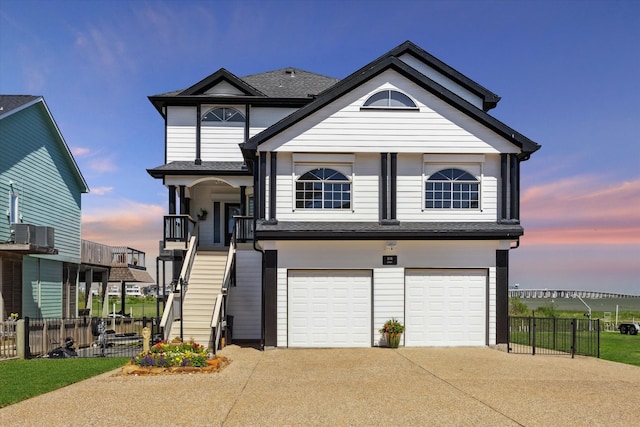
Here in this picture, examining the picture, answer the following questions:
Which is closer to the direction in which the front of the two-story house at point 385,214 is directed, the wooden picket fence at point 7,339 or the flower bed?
the flower bed

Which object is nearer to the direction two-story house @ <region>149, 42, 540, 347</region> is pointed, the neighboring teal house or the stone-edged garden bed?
the stone-edged garden bed

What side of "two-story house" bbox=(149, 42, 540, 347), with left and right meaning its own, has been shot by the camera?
front

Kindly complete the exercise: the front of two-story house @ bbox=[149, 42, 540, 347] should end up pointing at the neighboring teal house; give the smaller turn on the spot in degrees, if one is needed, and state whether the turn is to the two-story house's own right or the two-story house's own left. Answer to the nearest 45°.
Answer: approximately 135° to the two-story house's own right

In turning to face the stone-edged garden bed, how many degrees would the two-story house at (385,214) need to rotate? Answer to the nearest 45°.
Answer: approximately 45° to its right

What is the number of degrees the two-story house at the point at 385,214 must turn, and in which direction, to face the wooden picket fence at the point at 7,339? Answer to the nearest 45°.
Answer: approximately 90° to its right

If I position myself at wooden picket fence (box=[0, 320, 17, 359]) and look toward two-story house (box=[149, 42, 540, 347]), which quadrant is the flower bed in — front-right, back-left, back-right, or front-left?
front-right

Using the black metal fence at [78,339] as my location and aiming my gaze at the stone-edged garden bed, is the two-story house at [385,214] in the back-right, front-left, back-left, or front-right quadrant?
front-left

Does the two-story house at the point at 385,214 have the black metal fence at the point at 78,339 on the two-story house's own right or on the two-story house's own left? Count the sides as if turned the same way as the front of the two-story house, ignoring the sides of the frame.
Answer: on the two-story house's own right

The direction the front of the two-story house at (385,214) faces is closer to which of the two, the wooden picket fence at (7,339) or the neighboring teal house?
the wooden picket fence
